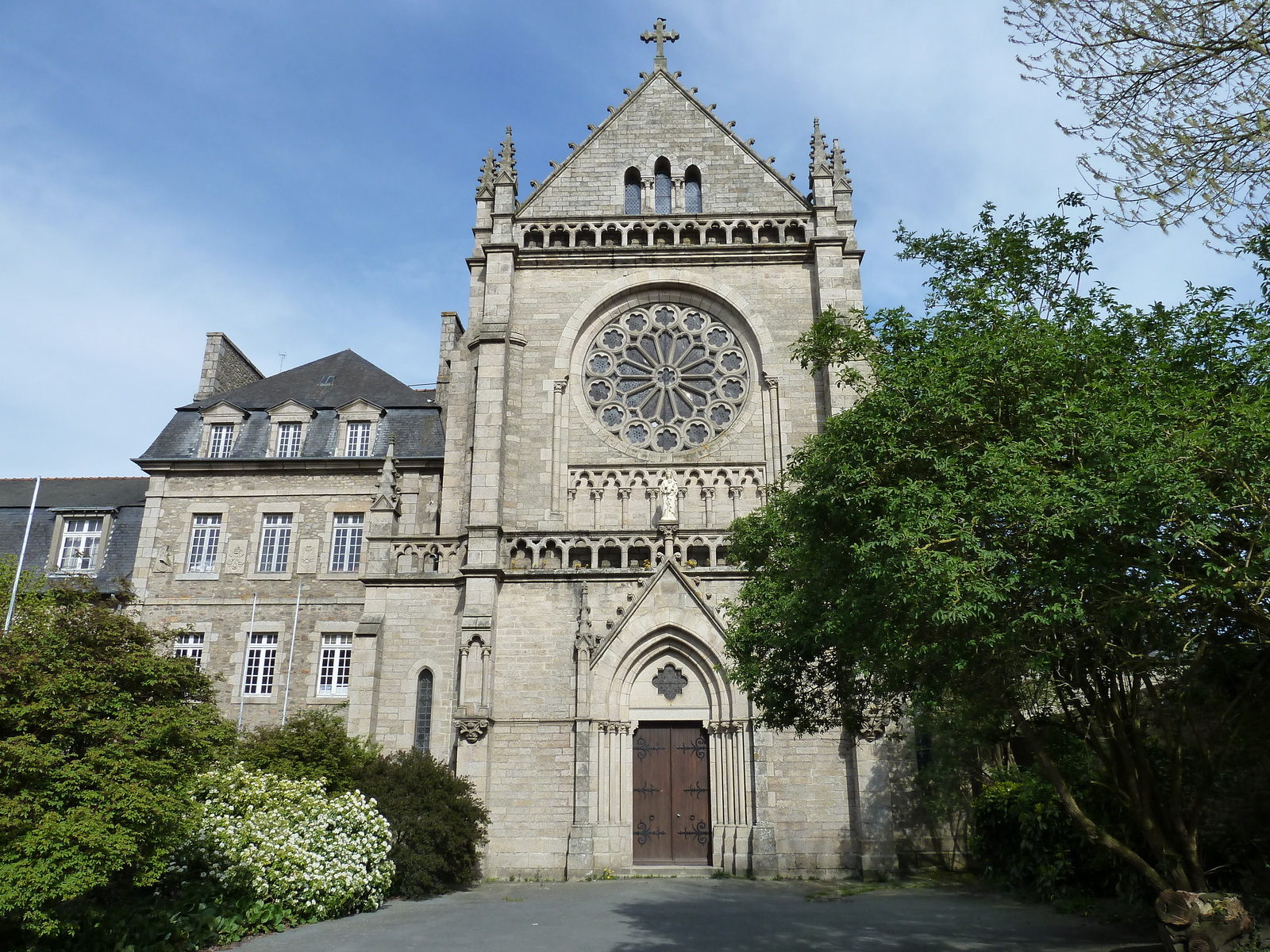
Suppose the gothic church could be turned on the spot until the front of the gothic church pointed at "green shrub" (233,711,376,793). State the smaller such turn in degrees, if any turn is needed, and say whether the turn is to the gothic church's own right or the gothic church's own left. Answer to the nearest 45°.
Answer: approximately 45° to the gothic church's own right

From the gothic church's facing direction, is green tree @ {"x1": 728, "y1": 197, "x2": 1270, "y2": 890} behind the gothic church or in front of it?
in front

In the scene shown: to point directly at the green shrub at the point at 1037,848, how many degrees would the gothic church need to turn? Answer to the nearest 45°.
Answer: approximately 45° to its left

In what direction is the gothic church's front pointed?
toward the camera
